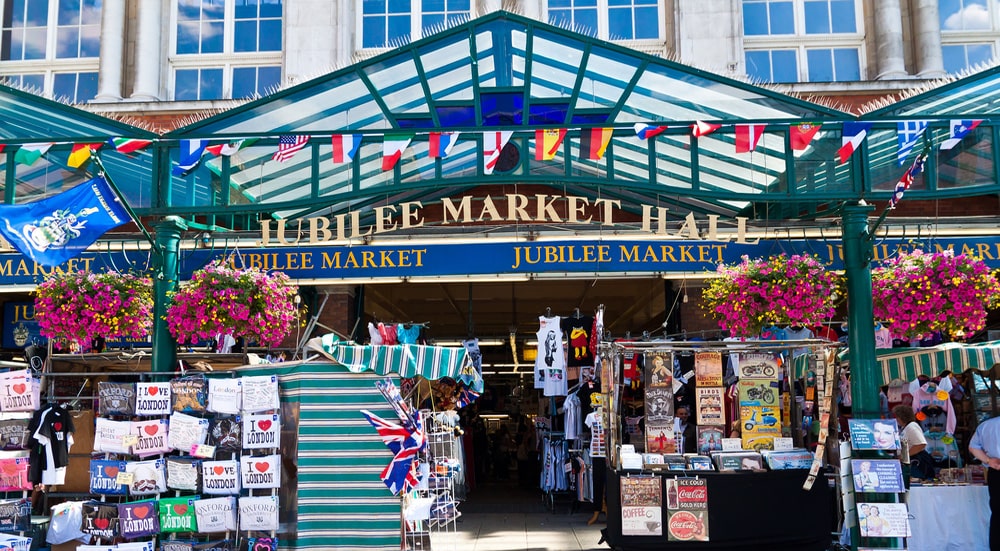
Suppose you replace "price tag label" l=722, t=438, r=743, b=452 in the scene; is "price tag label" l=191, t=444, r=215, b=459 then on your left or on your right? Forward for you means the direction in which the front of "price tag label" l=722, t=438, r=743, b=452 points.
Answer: on your right

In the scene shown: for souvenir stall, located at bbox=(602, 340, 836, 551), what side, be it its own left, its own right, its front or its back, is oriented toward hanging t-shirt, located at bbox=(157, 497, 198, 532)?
right

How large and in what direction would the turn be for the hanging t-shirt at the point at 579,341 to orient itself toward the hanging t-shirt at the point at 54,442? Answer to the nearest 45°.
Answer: approximately 45° to its right

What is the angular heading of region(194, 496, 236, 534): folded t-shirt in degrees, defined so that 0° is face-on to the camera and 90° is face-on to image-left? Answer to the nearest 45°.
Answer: approximately 0°

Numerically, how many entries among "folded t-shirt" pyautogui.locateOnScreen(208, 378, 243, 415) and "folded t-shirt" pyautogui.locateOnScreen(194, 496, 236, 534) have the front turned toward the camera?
2
